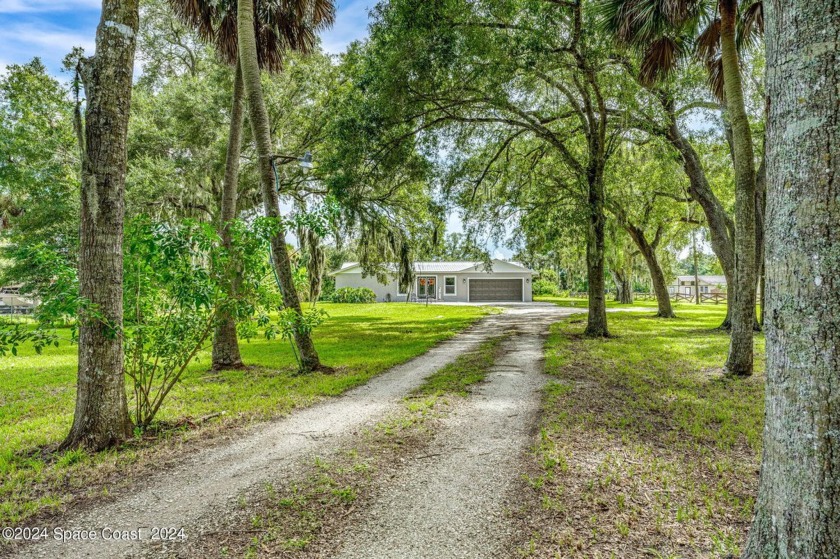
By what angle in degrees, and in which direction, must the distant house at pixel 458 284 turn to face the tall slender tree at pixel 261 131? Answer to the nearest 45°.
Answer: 0° — it already faces it

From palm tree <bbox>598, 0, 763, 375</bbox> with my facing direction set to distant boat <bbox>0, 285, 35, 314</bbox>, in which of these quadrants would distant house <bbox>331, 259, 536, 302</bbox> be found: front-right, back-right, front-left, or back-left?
front-right

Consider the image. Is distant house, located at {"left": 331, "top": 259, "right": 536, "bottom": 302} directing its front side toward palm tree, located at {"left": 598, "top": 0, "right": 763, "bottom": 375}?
yes

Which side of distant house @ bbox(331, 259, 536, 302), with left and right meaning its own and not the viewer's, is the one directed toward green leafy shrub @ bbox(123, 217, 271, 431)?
front

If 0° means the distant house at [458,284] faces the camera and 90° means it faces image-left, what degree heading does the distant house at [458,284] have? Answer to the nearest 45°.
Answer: approximately 0°

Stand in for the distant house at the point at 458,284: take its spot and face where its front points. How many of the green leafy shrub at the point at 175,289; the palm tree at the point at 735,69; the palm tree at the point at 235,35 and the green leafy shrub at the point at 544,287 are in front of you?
3

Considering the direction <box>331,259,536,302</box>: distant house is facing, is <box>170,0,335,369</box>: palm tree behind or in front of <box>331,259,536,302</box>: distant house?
in front

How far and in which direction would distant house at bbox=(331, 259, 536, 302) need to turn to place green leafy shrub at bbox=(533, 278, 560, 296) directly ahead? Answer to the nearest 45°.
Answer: approximately 135° to its left
